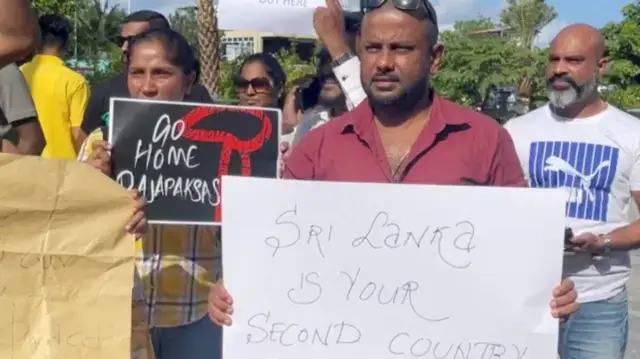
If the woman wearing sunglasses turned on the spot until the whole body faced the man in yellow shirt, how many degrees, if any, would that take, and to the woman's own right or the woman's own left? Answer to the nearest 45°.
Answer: approximately 45° to the woman's own right

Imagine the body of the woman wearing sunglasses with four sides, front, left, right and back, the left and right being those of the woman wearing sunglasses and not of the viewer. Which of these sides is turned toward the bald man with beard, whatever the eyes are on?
left

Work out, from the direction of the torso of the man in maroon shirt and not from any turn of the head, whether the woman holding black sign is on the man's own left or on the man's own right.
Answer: on the man's own right

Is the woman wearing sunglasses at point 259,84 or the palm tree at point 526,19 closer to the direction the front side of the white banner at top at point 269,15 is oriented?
the woman wearing sunglasses

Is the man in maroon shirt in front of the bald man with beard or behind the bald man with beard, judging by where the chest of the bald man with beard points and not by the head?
in front

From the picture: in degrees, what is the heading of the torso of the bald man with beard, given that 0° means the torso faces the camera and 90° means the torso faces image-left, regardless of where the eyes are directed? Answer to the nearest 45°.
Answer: approximately 45°

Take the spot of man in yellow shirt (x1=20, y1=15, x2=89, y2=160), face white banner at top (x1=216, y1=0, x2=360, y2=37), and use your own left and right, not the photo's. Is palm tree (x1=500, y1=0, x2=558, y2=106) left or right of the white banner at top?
left

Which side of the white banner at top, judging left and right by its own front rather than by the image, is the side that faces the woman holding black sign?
front

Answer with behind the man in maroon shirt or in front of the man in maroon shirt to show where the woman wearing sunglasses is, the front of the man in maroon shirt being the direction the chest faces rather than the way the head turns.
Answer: behind

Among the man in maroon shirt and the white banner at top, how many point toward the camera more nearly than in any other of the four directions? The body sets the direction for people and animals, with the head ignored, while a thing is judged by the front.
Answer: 2
